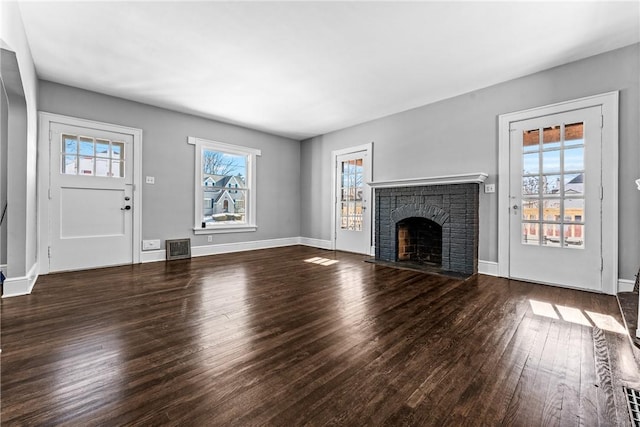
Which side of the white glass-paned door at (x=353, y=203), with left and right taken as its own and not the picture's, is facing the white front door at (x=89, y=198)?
front

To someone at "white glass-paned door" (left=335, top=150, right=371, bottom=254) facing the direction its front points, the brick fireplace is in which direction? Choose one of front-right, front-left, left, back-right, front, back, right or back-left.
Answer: left

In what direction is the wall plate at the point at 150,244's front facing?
toward the camera

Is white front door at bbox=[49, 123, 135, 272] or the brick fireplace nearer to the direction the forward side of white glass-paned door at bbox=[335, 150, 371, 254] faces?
the white front door

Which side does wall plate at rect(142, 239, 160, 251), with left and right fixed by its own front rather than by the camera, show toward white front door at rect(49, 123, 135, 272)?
right

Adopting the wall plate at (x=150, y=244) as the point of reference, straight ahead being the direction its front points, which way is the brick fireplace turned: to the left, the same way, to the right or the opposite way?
to the right

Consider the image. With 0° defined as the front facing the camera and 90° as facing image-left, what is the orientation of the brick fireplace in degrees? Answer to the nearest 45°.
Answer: approximately 45°

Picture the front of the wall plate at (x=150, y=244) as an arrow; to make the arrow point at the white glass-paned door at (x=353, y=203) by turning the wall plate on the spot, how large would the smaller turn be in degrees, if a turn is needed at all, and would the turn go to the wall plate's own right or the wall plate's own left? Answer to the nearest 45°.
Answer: approximately 90° to the wall plate's own left

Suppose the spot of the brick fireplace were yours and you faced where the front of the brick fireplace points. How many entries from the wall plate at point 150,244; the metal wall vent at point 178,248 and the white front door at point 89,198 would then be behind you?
0

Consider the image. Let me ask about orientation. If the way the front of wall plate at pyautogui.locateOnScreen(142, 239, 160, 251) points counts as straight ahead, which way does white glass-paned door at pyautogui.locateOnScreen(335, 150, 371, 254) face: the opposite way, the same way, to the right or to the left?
to the right

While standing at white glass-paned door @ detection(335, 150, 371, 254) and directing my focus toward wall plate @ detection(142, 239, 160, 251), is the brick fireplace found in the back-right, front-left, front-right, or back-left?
back-left

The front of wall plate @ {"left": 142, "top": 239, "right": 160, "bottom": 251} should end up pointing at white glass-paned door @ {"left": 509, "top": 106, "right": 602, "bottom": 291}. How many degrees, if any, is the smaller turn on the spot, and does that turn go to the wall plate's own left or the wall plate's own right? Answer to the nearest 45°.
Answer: approximately 45° to the wall plate's own left

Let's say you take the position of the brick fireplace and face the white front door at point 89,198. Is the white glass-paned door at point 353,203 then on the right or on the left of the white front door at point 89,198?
right

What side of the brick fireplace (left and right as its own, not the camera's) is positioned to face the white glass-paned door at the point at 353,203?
right

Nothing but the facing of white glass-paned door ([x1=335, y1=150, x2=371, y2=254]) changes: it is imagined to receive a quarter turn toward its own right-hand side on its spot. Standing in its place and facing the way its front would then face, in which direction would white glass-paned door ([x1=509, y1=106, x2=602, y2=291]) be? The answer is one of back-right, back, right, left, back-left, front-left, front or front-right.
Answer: back

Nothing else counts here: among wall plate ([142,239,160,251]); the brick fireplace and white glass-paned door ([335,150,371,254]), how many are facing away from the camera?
0

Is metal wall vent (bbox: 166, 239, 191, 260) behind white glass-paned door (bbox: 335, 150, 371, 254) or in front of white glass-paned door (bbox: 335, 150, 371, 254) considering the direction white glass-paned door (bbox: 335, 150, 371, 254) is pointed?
in front

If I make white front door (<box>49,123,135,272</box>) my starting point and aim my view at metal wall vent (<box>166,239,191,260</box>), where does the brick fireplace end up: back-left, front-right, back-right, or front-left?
front-right
